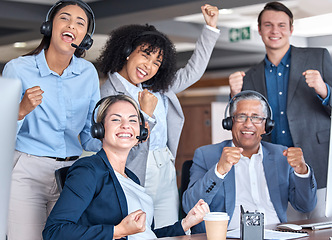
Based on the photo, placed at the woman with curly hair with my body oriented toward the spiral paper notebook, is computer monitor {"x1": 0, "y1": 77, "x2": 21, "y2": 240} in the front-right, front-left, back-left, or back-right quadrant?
front-right

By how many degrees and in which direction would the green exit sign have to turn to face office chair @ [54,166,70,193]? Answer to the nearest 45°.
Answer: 0° — it already faces it

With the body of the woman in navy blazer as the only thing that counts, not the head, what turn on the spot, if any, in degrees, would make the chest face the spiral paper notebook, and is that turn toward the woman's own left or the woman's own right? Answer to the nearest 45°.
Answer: approximately 45° to the woman's own left

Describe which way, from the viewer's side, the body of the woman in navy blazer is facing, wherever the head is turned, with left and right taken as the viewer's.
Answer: facing the viewer and to the right of the viewer

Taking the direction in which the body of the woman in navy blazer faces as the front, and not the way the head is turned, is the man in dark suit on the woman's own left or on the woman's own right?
on the woman's own left

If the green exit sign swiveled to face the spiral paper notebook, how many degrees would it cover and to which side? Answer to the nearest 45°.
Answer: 0° — it already faces it

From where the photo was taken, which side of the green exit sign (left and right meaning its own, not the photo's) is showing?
front

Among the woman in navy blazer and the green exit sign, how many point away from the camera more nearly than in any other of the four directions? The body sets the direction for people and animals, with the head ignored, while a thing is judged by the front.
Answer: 0

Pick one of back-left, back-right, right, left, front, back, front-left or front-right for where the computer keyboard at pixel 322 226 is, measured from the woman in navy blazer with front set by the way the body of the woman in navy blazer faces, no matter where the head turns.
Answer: front-left

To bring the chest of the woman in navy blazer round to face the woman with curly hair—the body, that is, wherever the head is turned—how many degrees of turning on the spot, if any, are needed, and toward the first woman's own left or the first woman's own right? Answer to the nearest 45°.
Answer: approximately 135° to the first woman's own left

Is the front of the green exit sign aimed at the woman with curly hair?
yes

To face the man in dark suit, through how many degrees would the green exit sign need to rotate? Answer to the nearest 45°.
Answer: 0° — it already faces them

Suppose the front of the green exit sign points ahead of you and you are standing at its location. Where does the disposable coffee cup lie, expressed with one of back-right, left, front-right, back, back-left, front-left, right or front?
front

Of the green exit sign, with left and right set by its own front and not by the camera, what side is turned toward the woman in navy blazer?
front

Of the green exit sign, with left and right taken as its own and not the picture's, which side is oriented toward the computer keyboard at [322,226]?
front
